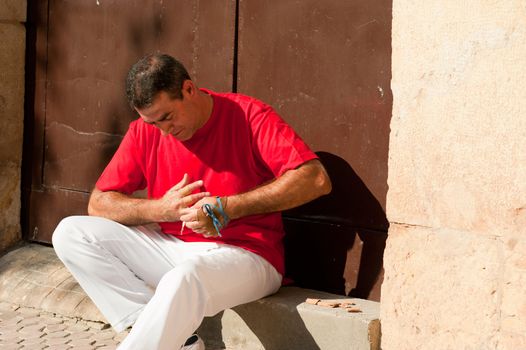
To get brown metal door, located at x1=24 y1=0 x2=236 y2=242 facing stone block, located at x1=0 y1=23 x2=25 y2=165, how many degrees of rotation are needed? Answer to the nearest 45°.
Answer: approximately 135° to its right

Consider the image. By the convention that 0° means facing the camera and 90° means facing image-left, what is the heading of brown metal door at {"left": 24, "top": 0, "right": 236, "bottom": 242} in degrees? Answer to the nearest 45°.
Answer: approximately 0°

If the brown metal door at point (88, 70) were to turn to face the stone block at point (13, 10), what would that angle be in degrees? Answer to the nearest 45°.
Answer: approximately 135° to its right
